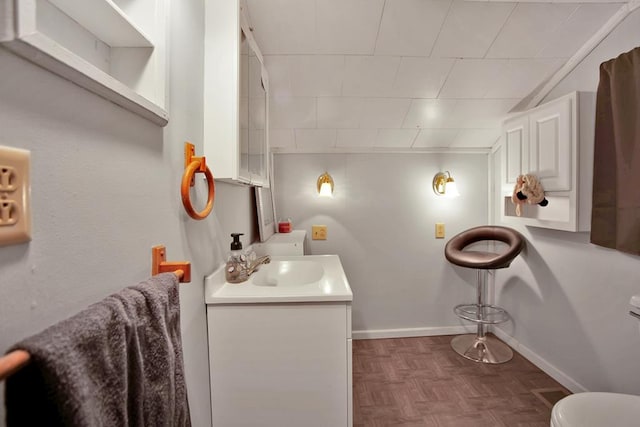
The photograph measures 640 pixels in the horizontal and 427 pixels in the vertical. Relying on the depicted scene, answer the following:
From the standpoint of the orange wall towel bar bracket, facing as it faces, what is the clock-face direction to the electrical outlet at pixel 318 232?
The electrical outlet is roughly at 9 o'clock from the orange wall towel bar bracket.

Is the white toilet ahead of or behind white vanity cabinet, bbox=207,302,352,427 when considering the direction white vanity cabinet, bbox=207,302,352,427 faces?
ahead

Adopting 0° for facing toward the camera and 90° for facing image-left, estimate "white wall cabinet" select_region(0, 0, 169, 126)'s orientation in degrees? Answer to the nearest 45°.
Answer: approximately 315°

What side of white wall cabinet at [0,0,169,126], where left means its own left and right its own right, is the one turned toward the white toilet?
front

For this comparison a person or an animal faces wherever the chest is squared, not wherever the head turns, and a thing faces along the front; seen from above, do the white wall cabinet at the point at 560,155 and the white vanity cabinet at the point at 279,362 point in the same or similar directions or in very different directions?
very different directions

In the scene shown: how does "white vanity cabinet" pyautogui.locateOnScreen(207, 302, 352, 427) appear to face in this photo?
to the viewer's right

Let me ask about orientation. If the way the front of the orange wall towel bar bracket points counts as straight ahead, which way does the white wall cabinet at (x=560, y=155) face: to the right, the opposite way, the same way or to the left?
the opposite way

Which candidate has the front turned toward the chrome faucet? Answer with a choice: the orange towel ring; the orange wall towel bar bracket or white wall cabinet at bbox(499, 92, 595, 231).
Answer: the white wall cabinet

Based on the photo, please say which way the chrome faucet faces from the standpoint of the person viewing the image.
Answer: facing to the right of the viewer
